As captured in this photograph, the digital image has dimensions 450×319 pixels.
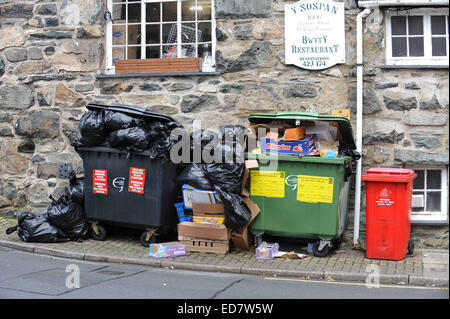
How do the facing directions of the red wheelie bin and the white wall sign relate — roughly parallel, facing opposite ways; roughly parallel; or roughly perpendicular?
roughly parallel

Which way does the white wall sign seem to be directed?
toward the camera

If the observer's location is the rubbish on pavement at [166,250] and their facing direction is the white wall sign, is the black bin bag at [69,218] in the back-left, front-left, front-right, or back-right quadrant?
back-left

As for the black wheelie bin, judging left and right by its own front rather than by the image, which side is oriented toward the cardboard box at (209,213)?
left

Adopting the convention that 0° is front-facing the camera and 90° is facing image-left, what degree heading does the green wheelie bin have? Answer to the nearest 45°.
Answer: approximately 0°

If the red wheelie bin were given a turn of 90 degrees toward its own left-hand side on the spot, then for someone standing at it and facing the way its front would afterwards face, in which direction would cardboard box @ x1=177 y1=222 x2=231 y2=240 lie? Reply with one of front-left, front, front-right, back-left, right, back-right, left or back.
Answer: back

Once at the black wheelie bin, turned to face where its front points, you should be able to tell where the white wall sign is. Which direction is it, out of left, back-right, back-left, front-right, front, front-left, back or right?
back-left

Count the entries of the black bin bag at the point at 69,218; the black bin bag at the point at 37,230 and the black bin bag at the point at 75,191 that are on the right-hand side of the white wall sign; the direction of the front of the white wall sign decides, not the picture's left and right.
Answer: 3

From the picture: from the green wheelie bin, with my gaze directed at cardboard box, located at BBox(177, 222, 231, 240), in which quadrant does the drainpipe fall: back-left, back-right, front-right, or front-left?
back-right

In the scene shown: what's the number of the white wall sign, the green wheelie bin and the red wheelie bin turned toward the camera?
3

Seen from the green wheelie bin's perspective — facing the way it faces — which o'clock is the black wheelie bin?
The black wheelie bin is roughly at 3 o'clock from the green wheelie bin.

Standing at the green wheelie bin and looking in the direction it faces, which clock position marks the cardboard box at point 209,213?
The cardboard box is roughly at 3 o'clock from the green wheelie bin.

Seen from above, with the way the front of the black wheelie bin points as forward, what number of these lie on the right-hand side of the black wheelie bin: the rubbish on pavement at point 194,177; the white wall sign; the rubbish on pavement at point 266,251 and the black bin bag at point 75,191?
1

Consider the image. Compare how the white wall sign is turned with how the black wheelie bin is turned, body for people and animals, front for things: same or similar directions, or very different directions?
same or similar directions
